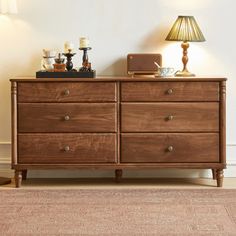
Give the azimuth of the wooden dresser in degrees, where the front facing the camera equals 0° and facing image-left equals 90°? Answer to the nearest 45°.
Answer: approximately 0°
